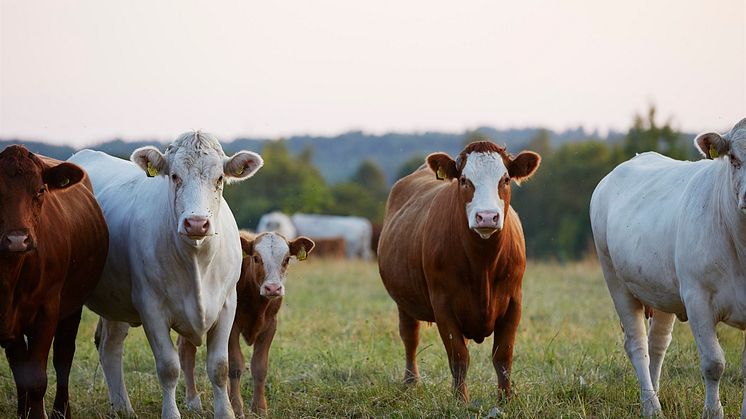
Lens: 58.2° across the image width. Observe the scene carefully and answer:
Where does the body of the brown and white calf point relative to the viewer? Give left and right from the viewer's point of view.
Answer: facing the viewer and to the right of the viewer

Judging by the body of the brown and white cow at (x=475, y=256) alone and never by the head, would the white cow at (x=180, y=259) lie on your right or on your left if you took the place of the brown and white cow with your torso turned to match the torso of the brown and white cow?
on your right

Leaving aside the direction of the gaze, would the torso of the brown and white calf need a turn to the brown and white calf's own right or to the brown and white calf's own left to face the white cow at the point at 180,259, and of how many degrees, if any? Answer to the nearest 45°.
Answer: approximately 90° to the brown and white calf's own right

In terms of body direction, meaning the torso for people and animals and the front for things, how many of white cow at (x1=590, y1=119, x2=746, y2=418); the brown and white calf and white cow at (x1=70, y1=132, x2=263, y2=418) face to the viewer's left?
0

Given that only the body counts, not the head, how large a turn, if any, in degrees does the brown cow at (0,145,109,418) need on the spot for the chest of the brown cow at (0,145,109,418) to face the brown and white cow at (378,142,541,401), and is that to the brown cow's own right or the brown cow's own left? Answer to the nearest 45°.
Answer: approximately 135° to the brown cow's own left

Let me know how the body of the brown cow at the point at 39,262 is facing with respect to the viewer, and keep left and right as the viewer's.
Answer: facing the viewer and to the left of the viewer

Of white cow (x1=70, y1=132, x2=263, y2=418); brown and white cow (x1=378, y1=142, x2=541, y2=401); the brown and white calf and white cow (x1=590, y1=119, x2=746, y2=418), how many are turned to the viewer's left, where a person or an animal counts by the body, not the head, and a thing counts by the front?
0

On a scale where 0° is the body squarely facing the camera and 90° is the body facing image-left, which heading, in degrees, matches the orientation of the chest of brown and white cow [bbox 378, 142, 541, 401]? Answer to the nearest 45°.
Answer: approximately 315°

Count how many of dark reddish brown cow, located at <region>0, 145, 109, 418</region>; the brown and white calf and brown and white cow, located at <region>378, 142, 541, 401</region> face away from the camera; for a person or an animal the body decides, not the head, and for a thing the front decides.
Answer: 0
